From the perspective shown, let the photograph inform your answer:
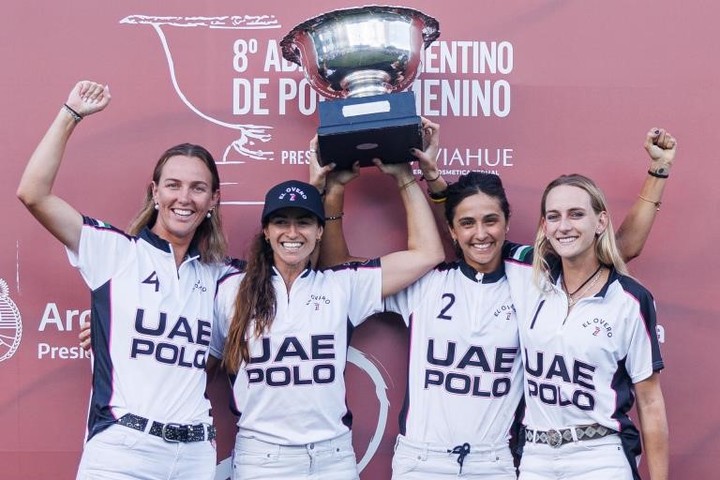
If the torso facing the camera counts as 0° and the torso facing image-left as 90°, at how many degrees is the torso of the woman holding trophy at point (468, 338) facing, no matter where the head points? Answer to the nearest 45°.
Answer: approximately 0°

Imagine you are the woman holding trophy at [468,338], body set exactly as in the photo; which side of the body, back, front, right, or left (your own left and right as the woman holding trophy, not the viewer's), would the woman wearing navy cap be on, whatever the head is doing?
right

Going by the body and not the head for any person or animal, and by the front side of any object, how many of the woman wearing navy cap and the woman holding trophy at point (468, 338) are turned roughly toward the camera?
2

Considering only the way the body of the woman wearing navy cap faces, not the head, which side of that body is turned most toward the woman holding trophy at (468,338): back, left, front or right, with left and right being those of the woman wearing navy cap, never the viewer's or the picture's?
left
